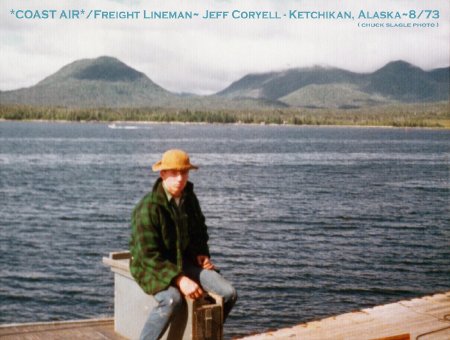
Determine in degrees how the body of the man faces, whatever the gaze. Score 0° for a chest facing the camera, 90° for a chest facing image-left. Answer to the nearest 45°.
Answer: approximately 315°
